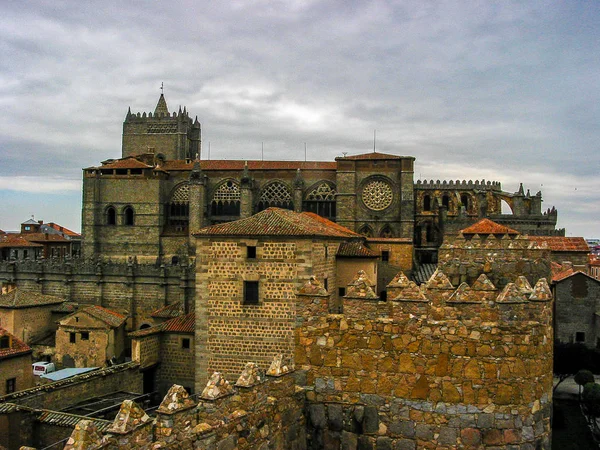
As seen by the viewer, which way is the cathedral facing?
to the viewer's left

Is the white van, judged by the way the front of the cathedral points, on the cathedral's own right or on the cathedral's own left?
on the cathedral's own left
